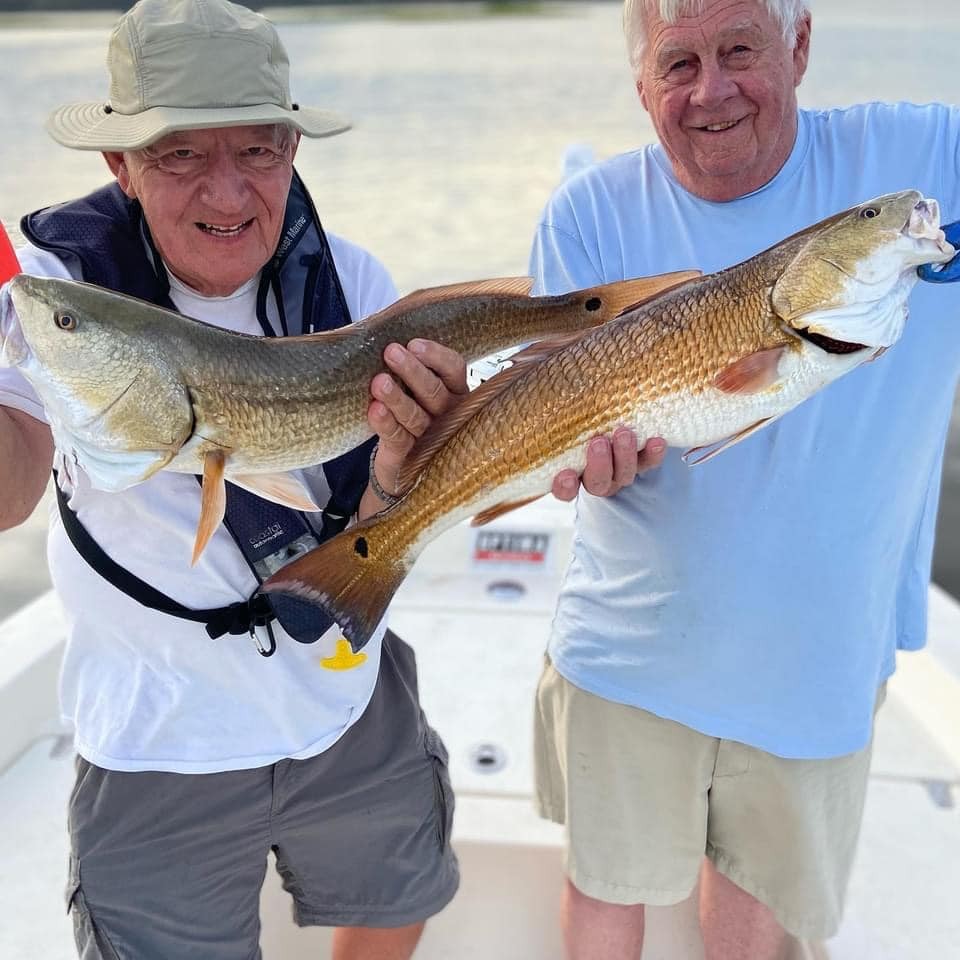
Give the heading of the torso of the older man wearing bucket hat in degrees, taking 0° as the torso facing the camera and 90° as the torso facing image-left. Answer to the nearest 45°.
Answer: approximately 0°

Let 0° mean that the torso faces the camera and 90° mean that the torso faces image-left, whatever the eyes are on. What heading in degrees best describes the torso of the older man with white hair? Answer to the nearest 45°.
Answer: approximately 0°

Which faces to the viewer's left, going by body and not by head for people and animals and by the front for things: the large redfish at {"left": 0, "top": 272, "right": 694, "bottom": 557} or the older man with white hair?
the large redfish

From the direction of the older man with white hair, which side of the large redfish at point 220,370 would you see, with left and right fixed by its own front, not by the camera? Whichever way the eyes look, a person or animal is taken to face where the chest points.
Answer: back

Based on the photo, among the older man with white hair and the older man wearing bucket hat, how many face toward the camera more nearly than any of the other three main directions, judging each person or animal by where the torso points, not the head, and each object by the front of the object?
2

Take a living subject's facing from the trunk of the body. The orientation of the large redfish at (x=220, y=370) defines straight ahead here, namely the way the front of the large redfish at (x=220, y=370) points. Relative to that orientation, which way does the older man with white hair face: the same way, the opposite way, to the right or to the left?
to the left

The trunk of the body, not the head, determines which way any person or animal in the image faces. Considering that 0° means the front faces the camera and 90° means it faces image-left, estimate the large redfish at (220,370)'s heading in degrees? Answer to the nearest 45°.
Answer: approximately 90°

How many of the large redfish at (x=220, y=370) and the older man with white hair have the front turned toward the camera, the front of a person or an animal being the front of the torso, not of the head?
1

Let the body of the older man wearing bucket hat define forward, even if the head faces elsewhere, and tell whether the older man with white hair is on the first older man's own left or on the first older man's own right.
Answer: on the first older man's own left
